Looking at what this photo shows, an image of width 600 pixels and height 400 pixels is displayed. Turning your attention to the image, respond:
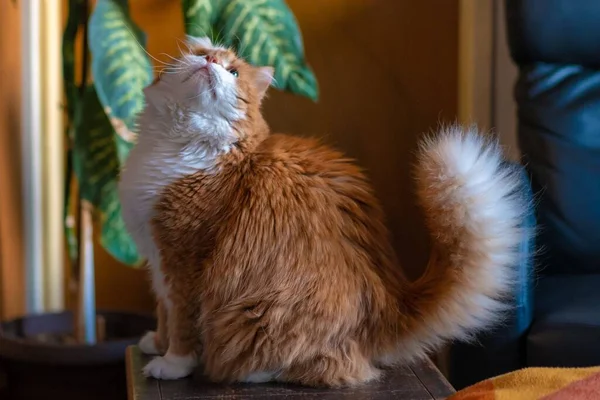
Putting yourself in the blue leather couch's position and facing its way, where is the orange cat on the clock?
The orange cat is roughly at 1 o'clock from the blue leather couch.

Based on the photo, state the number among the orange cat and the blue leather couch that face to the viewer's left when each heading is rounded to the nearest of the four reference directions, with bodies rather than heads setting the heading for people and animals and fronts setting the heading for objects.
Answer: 1

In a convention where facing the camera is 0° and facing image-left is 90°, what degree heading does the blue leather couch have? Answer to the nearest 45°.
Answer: approximately 0°

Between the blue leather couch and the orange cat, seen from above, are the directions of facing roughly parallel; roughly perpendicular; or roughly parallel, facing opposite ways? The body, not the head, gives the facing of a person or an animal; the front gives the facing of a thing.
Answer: roughly perpendicular

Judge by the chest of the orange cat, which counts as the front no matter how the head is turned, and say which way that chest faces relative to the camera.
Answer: to the viewer's left

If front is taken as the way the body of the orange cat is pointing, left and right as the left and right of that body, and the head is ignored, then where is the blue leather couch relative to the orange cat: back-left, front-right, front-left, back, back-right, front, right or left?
back-right

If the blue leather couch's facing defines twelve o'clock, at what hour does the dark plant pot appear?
The dark plant pot is roughly at 2 o'clock from the blue leather couch.

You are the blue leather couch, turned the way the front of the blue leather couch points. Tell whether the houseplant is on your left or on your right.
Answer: on your right
